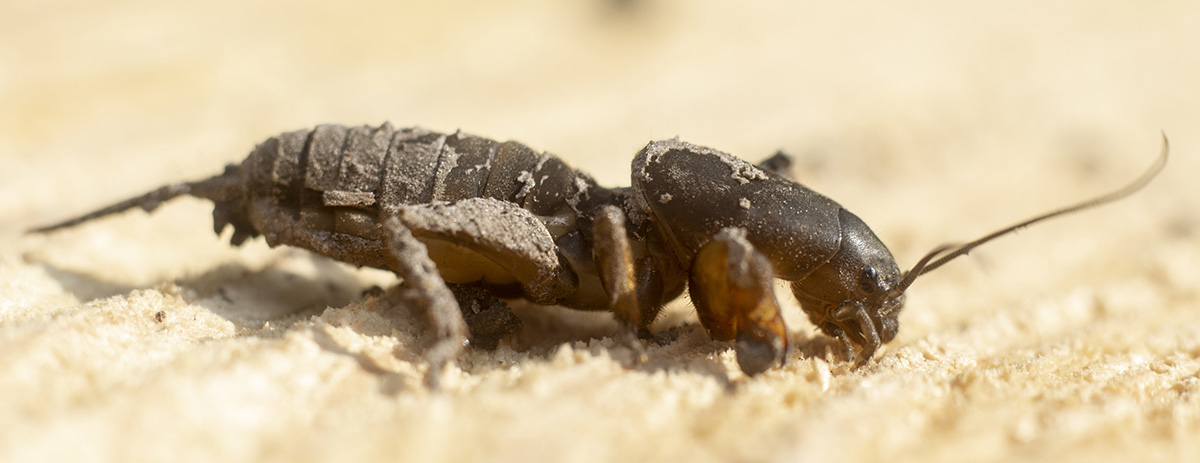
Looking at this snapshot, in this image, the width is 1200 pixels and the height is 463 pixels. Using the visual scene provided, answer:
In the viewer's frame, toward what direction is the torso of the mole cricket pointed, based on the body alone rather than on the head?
to the viewer's right
